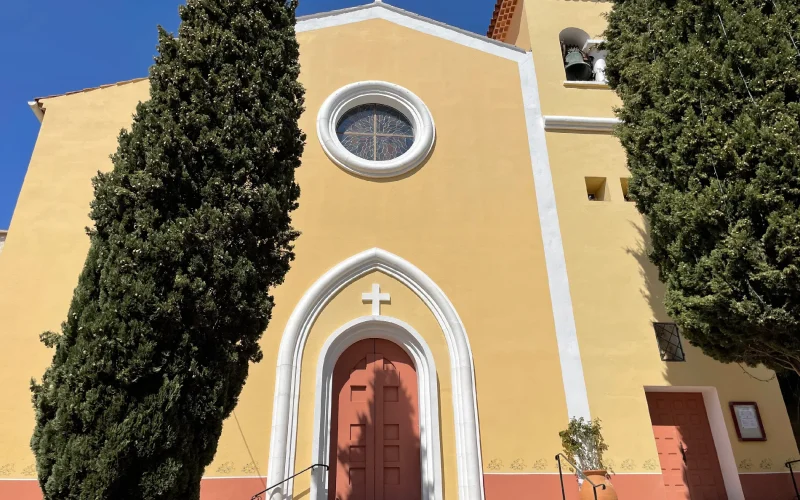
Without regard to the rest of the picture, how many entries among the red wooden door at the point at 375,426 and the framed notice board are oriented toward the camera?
2

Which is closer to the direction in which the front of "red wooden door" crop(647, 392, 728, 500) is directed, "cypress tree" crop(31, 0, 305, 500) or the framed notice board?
the cypress tree

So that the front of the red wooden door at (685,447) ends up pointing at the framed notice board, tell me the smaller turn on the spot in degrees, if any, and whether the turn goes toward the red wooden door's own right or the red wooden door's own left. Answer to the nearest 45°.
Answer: approximately 90° to the red wooden door's own left

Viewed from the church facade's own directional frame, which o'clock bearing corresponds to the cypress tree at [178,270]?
The cypress tree is roughly at 1 o'clock from the church facade.

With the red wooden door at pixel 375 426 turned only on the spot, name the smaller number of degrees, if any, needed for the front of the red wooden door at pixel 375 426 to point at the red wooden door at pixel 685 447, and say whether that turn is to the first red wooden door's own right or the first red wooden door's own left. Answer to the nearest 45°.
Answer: approximately 90° to the first red wooden door's own left

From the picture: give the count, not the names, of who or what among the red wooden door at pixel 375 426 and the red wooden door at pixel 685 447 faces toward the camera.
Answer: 2

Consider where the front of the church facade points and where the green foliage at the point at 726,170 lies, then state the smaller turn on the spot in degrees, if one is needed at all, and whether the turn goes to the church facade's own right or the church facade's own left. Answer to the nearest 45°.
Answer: approximately 45° to the church facade's own left

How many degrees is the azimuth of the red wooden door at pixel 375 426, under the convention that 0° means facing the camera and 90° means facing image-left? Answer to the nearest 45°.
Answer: approximately 0°

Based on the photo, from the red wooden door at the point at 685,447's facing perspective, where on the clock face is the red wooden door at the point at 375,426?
the red wooden door at the point at 375,426 is roughly at 2 o'clock from the red wooden door at the point at 685,447.
